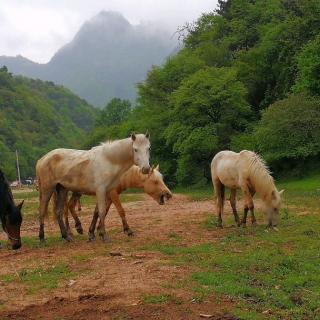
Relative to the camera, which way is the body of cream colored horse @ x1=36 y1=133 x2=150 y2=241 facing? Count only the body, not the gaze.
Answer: to the viewer's right

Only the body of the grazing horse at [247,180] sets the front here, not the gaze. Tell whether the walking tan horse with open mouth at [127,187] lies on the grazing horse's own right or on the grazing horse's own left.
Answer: on the grazing horse's own right

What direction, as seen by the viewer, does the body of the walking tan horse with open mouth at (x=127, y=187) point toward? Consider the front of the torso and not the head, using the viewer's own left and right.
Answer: facing to the right of the viewer

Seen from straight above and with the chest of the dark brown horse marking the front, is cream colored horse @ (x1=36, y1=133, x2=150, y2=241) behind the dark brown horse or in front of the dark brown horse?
in front

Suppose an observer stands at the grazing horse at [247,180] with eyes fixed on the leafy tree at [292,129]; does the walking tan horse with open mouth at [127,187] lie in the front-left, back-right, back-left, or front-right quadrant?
back-left

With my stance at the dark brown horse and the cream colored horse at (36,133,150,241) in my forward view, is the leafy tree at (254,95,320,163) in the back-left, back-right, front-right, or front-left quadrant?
front-left

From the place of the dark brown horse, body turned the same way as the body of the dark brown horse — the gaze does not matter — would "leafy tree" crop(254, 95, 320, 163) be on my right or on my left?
on my left

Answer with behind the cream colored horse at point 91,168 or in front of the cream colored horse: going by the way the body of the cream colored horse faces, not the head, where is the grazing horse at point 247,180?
in front

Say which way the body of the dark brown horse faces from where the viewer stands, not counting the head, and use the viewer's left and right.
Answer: facing to the right of the viewer

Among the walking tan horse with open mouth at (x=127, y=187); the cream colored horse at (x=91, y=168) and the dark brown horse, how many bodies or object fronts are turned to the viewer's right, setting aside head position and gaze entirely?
3

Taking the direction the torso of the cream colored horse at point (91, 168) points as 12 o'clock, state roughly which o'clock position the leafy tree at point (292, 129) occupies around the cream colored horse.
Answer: The leafy tree is roughly at 10 o'clock from the cream colored horse.

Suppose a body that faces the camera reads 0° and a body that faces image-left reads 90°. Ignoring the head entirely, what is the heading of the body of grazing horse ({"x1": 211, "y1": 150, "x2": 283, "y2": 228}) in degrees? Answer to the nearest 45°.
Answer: approximately 315°

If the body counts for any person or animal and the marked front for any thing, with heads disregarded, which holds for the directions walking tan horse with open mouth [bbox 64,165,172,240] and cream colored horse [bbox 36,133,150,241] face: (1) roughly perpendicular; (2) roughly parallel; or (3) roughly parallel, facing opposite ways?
roughly parallel

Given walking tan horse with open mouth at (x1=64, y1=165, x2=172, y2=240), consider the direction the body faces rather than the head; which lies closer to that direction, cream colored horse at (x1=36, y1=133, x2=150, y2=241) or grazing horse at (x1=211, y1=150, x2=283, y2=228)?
the grazing horse
